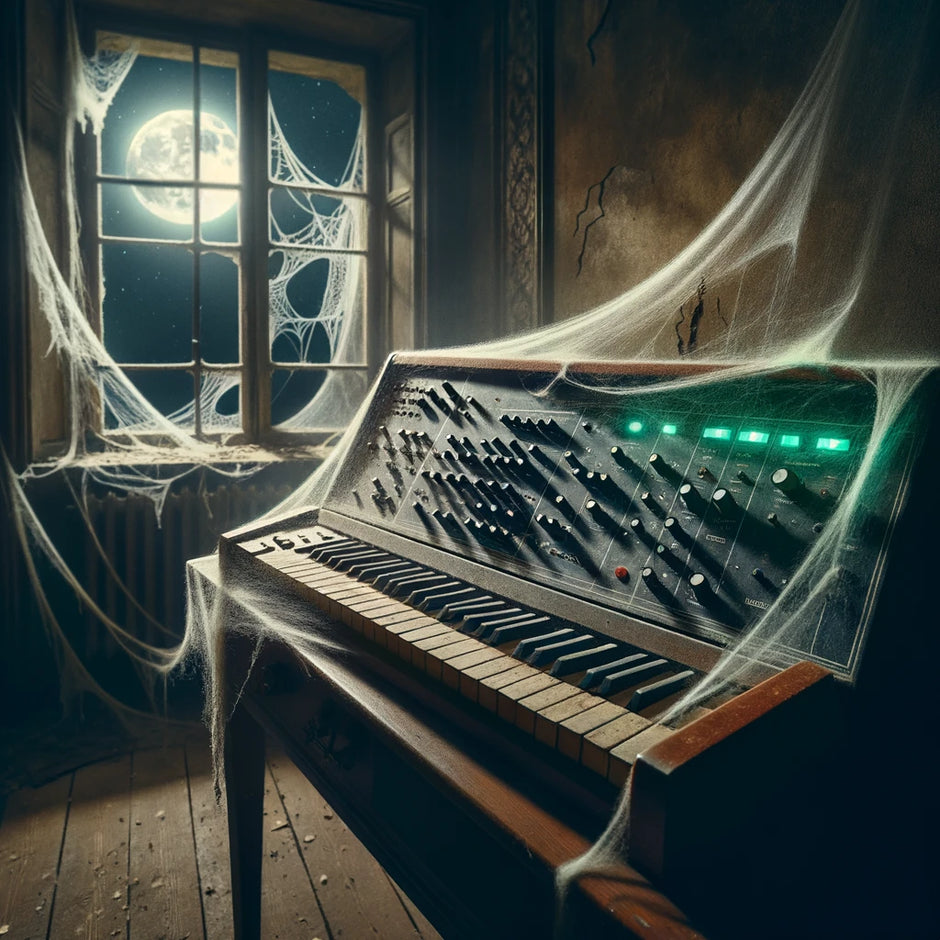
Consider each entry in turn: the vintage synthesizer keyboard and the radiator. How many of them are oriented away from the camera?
0

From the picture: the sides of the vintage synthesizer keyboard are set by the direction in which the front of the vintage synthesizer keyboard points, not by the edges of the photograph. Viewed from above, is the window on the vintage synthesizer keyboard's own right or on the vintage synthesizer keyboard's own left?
on the vintage synthesizer keyboard's own right

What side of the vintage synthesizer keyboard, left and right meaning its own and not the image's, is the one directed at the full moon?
right

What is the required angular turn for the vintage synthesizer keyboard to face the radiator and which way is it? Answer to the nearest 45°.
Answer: approximately 90° to its right

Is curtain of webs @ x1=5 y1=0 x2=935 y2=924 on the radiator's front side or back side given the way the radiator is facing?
on the front side

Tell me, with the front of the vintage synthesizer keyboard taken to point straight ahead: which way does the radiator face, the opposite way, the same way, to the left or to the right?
to the left

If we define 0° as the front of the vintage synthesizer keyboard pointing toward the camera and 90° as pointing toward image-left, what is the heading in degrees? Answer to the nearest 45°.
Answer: approximately 45°
